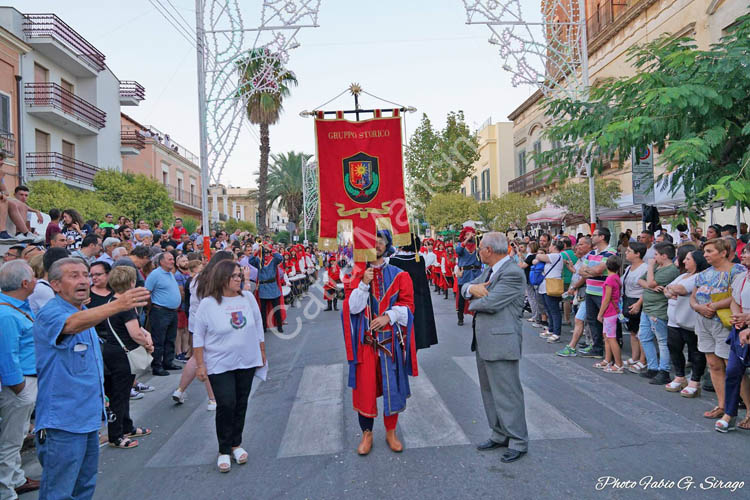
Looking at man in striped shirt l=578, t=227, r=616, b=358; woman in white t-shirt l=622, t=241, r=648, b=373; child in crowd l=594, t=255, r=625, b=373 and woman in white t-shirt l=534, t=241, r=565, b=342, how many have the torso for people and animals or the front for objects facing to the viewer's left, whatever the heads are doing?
4

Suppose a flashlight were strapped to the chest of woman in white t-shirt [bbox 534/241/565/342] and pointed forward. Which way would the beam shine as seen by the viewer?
to the viewer's left

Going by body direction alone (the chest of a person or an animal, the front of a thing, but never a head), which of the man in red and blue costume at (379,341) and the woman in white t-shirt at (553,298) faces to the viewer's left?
the woman in white t-shirt

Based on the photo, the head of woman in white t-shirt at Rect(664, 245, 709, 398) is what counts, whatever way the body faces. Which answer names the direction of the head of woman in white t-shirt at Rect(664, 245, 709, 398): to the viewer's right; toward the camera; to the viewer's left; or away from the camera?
to the viewer's left

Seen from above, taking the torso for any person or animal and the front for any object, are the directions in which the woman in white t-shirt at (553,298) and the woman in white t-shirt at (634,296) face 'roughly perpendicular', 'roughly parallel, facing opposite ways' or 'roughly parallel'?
roughly parallel

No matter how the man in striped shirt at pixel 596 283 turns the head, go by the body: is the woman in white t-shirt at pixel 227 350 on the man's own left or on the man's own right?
on the man's own left

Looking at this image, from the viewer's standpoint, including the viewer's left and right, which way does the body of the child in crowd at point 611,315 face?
facing to the left of the viewer

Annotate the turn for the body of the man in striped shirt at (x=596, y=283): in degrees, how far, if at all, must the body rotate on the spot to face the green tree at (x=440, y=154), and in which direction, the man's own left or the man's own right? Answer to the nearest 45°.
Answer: approximately 90° to the man's own right

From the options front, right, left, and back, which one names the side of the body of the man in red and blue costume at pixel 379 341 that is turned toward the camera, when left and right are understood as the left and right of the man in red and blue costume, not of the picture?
front

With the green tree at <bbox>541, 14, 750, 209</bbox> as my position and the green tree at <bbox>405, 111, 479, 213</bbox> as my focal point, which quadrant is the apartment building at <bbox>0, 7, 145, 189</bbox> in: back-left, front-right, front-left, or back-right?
front-left

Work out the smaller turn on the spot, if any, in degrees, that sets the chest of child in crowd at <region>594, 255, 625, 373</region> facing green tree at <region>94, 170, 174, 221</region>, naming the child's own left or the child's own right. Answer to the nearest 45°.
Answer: approximately 45° to the child's own right

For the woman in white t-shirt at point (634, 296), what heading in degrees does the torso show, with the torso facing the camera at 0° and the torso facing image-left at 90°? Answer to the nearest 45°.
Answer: approximately 90°

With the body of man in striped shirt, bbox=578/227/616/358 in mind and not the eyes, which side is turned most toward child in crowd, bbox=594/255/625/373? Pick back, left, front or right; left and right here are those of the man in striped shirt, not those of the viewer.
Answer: left

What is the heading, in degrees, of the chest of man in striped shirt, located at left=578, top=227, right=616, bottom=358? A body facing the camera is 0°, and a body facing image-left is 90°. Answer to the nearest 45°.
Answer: approximately 90°

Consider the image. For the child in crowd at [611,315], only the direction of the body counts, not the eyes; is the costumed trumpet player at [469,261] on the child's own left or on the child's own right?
on the child's own right
